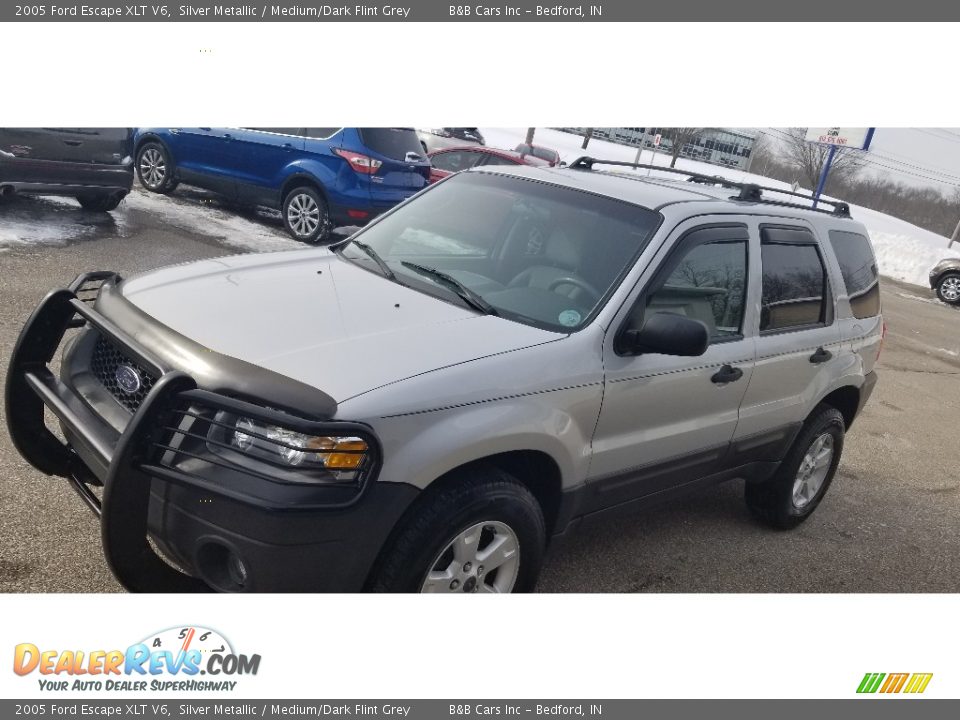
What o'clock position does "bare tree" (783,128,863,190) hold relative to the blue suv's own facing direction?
The bare tree is roughly at 3 o'clock from the blue suv.

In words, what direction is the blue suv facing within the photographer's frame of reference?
facing away from the viewer and to the left of the viewer

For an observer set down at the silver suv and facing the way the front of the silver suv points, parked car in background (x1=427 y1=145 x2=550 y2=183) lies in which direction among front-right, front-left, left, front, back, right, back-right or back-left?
back-right

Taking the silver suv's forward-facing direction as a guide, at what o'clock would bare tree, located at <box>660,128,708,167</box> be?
The bare tree is roughly at 5 o'clock from the silver suv.

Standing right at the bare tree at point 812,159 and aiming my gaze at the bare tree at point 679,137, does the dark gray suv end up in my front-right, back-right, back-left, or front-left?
back-left

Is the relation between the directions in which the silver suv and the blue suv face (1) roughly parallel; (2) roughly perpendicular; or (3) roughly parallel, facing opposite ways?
roughly perpendicular

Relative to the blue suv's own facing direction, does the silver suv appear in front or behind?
behind

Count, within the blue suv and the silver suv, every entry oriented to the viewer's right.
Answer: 0

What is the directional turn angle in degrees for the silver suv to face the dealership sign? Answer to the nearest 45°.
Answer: approximately 180°

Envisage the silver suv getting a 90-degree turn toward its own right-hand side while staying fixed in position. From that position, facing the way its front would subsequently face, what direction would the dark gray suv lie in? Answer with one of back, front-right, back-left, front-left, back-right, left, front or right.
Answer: front

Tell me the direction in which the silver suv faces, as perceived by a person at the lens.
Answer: facing the viewer and to the left of the viewer

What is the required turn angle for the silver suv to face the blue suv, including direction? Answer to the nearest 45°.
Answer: approximately 135° to its right

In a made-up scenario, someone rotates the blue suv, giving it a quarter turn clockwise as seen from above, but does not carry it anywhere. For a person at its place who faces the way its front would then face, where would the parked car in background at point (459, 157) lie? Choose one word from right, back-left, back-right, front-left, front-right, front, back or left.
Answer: front

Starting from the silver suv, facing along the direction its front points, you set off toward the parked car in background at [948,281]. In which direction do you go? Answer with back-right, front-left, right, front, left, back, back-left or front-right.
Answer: back
